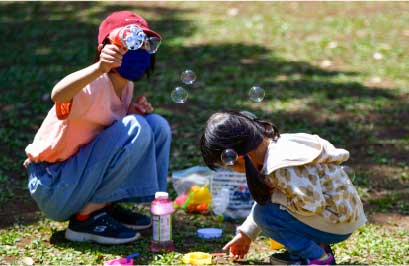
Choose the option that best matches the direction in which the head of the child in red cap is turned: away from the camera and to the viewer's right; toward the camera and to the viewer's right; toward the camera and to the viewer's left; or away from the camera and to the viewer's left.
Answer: toward the camera and to the viewer's right

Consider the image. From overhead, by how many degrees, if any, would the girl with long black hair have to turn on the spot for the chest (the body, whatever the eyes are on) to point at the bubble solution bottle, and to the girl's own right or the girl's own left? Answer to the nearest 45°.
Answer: approximately 45° to the girl's own right

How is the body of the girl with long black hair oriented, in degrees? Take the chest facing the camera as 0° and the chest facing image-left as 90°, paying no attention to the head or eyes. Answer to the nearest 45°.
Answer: approximately 90°

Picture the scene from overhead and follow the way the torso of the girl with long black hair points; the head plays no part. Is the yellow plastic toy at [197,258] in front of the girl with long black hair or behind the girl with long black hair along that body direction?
in front

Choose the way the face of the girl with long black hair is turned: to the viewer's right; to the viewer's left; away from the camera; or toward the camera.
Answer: to the viewer's left
